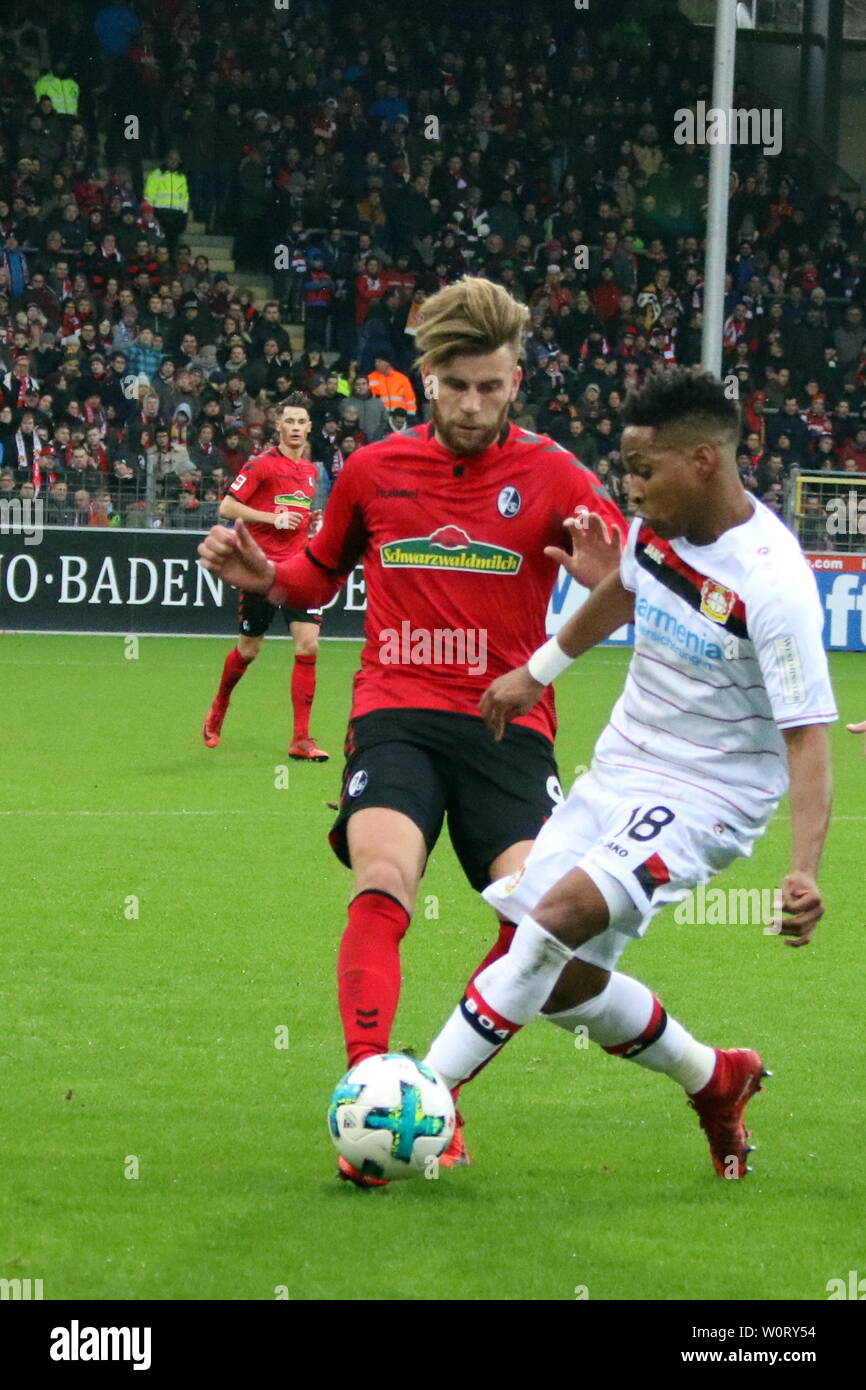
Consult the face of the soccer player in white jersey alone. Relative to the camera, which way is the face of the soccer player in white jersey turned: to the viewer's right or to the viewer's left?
to the viewer's left

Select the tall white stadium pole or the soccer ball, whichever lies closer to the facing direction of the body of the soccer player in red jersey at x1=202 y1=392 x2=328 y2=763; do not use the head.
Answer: the soccer ball

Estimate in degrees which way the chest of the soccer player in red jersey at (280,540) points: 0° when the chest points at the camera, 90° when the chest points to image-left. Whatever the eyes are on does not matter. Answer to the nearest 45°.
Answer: approximately 315°

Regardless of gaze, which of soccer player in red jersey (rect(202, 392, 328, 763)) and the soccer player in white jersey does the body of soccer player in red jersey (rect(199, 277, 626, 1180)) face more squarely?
the soccer player in white jersey

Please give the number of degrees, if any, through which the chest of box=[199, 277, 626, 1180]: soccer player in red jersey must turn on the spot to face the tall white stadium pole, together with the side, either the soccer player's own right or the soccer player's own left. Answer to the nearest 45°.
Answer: approximately 180°

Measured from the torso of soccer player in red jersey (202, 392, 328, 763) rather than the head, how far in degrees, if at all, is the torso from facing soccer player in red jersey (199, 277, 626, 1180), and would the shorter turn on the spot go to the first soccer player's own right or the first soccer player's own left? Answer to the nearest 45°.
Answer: approximately 45° to the first soccer player's own right

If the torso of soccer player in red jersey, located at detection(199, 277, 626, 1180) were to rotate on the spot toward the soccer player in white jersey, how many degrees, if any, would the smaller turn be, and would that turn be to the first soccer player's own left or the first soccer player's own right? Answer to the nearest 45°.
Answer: approximately 45° to the first soccer player's own left

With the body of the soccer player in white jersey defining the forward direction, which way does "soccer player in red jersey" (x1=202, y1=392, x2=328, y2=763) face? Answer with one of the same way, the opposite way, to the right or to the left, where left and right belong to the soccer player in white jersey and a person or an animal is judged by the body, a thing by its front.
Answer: to the left

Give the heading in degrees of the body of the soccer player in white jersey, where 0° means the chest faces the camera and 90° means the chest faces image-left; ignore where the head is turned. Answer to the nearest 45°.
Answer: approximately 45°

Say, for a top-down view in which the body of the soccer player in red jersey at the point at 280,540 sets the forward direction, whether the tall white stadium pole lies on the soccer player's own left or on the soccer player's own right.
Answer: on the soccer player's own left

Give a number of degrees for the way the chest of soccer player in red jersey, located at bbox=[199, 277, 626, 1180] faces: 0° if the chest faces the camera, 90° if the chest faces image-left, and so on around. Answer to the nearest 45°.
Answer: approximately 0°
